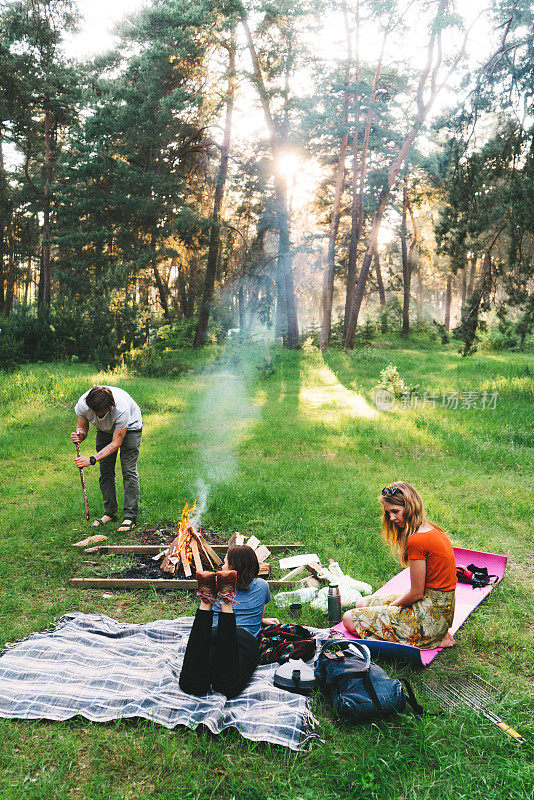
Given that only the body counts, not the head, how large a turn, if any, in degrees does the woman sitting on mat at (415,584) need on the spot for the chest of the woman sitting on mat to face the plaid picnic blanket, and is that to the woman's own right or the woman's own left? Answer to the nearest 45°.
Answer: approximately 45° to the woman's own left

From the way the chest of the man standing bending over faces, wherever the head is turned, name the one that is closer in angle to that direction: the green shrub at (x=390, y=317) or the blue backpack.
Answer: the blue backpack

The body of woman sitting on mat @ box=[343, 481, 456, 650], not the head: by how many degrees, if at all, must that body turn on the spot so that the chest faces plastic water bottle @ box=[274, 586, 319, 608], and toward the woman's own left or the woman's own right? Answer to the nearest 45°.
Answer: approximately 45° to the woman's own right

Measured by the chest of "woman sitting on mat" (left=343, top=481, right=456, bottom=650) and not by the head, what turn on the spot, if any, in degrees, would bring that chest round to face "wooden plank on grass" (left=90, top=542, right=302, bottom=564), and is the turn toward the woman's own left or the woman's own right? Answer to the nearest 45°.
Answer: approximately 45° to the woman's own right

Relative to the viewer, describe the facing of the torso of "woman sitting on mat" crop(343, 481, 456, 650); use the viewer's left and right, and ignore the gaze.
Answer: facing to the left of the viewer

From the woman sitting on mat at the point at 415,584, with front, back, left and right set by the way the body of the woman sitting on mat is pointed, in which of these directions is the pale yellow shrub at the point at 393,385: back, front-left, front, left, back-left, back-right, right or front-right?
right

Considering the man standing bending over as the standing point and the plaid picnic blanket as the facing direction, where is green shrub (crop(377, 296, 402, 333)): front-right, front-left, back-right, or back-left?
back-left
